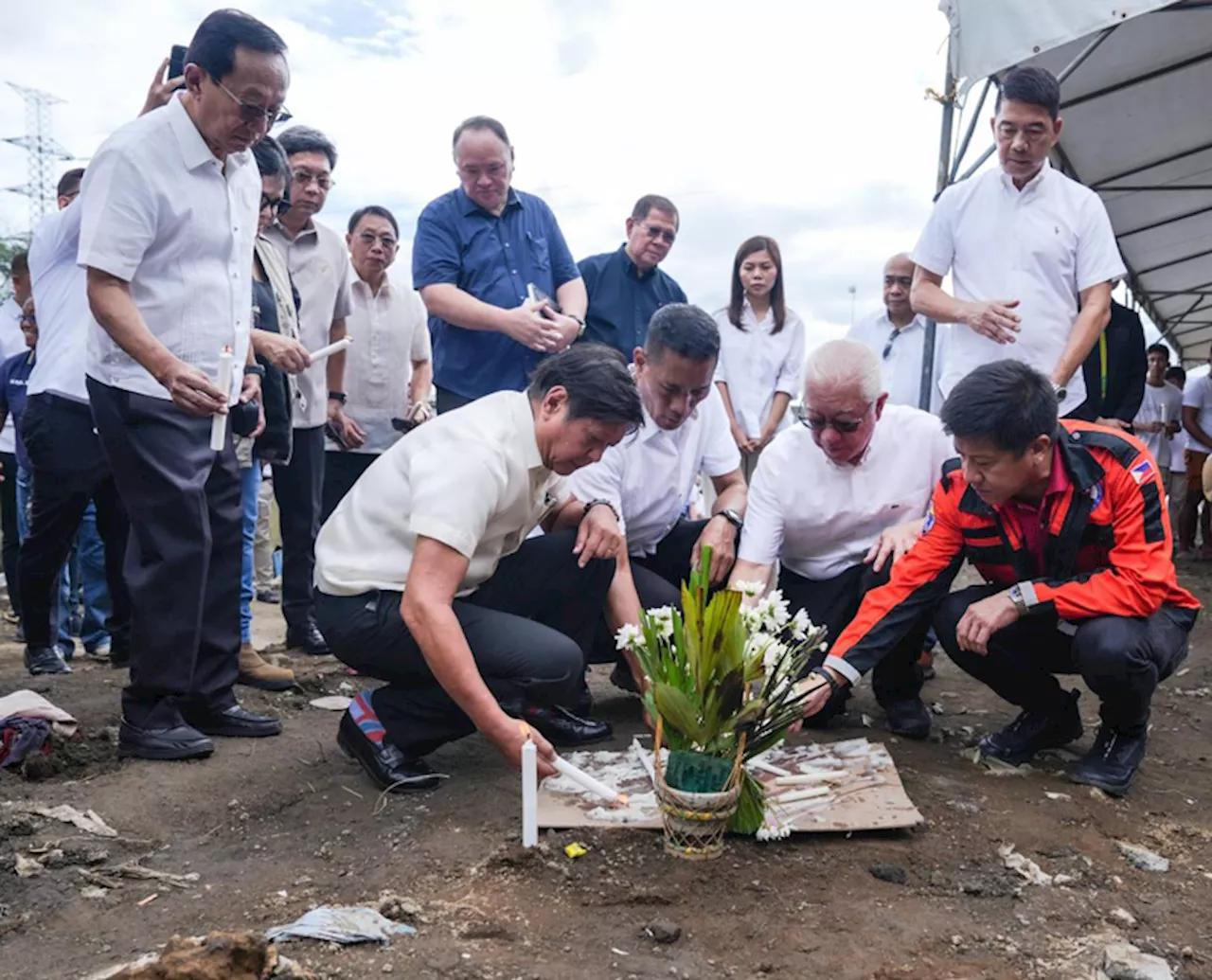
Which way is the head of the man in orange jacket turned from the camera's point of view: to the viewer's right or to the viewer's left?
to the viewer's left

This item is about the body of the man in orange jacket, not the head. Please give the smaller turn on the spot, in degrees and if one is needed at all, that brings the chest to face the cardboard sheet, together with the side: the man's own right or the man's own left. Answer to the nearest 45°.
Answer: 0° — they already face it

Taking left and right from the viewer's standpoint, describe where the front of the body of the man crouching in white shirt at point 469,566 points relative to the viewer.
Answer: facing to the right of the viewer

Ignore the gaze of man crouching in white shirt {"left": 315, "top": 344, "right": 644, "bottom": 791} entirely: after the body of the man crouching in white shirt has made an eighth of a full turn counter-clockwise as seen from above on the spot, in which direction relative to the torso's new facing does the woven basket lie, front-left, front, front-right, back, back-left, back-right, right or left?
right

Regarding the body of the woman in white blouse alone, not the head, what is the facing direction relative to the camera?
toward the camera

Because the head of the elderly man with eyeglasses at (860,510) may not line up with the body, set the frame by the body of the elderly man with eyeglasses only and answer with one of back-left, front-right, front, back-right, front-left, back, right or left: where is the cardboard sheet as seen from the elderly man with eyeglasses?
front

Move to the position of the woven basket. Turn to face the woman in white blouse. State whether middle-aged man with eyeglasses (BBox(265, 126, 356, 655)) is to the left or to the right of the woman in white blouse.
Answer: left

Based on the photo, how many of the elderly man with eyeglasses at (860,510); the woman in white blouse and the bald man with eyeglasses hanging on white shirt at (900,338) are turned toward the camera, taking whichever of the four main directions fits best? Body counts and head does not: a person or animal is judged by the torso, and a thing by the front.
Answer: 3

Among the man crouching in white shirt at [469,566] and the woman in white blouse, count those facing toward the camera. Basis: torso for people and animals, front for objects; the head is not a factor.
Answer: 1

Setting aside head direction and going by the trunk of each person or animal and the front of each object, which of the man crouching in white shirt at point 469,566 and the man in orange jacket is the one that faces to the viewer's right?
the man crouching in white shirt

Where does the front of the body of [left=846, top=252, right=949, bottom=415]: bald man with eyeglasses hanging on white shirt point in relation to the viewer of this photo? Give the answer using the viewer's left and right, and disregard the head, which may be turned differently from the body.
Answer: facing the viewer

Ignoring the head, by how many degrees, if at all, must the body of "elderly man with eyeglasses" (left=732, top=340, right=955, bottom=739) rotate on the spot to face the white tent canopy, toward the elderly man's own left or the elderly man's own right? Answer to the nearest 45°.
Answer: approximately 180°

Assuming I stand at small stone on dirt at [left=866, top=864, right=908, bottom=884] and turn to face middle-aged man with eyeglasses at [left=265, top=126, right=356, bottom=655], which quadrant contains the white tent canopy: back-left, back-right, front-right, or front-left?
front-right

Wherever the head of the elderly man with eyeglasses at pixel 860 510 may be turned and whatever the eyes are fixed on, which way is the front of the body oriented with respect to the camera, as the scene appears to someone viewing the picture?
toward the camera

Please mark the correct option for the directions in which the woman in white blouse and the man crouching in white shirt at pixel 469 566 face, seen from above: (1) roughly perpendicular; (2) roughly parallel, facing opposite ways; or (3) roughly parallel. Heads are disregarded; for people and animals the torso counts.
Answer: roughly perpendicular

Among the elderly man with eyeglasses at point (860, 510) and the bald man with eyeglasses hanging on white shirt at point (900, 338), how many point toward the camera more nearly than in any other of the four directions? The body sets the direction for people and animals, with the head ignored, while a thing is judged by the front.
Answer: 2
